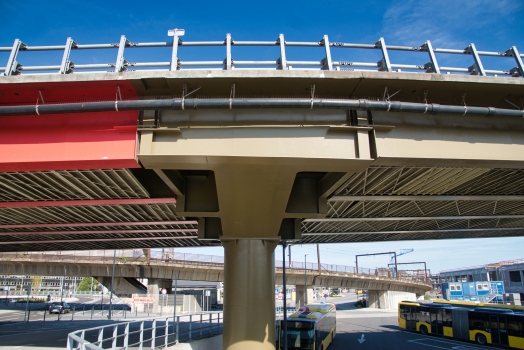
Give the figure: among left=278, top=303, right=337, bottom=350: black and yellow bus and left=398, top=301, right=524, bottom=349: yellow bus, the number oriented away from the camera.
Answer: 0

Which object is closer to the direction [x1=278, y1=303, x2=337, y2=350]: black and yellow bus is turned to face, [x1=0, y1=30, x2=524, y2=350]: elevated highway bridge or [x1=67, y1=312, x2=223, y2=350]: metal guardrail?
the elevated highway bridge

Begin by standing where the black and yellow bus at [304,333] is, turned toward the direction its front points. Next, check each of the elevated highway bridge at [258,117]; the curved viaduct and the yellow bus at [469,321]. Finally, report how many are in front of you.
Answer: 1

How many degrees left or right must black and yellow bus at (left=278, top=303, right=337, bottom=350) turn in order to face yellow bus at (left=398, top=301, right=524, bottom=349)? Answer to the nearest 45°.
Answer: approximately 135° to its left

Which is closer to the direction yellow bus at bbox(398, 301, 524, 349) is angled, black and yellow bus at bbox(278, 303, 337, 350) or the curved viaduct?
the black and yellow bus

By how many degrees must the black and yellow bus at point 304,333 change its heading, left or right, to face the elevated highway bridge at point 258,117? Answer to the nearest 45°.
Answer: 0° — it already faces it

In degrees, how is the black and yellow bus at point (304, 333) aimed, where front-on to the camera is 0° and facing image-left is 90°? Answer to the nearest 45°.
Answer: approximately 0°

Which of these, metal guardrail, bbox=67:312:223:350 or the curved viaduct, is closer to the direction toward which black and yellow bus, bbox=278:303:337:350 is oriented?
the metal guardrail

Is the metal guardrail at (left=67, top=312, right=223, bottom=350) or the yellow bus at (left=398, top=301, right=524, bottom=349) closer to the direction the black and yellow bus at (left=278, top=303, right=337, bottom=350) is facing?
the metal guardrail

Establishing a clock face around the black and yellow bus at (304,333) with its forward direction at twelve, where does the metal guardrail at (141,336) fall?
The metal guardrail is roughly at 2 o'clock from the black and yellow bus.
